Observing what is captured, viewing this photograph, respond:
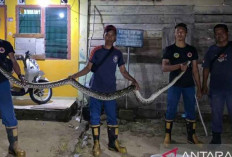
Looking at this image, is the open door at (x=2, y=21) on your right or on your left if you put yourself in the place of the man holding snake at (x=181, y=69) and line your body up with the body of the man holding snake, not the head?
on your right

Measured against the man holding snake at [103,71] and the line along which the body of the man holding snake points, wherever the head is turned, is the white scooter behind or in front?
behind

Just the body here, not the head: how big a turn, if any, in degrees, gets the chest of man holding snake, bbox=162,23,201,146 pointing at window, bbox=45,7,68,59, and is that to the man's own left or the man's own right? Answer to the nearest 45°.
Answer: approximately 135° to the man's own right

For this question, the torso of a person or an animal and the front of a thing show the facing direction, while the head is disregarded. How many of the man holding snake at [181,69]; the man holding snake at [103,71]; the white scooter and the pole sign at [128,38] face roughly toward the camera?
3

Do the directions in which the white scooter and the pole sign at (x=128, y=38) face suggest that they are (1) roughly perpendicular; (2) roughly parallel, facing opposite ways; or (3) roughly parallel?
roughly perpendicular

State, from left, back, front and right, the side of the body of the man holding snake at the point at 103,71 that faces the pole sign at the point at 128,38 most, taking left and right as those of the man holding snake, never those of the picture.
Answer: back
